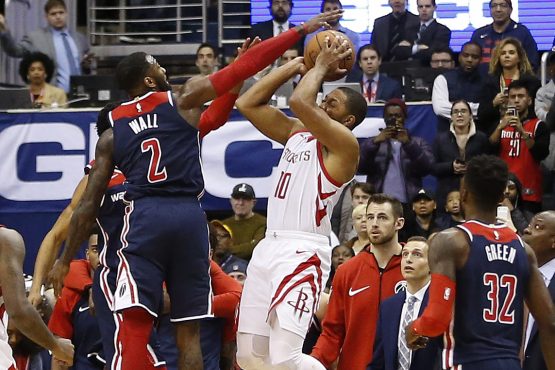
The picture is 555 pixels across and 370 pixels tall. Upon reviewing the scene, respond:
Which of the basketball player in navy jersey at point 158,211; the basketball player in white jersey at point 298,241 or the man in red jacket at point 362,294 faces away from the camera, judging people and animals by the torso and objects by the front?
the basketball player in navy jersey

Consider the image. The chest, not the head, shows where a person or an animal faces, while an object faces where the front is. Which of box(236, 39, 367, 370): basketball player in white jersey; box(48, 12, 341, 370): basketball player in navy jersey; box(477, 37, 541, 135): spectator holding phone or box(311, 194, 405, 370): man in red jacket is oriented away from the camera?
the basketball player in navy jersey

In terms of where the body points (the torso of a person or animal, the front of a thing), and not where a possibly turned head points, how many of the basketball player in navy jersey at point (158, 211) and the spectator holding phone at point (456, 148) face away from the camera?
1

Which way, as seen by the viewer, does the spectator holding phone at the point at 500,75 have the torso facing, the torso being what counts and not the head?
toward the camera

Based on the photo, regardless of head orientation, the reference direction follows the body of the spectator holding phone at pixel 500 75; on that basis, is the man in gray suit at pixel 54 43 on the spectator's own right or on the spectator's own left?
on the spectator's own right

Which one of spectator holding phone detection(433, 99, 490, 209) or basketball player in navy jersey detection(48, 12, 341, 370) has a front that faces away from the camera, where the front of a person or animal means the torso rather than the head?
the basketball player in navy jersey

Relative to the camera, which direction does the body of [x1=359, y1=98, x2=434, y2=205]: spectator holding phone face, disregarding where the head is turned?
toward the camera

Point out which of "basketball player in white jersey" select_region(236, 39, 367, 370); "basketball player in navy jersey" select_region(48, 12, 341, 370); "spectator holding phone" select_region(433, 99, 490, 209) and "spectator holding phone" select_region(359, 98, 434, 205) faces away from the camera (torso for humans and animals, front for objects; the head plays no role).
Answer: the basketball player in navy jersey

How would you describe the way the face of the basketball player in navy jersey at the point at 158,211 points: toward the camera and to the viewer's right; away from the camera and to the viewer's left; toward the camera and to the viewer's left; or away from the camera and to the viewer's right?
away from the camera and to the viewer's right

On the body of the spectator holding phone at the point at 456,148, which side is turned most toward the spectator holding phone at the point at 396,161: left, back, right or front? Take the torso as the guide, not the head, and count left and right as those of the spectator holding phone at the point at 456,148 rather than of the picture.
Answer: right

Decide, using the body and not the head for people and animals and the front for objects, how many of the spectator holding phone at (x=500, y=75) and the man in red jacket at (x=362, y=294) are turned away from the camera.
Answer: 0

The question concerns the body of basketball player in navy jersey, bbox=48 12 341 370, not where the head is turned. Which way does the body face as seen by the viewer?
away from the camera

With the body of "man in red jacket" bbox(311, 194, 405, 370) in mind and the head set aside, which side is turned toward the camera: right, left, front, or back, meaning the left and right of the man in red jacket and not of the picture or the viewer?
front
